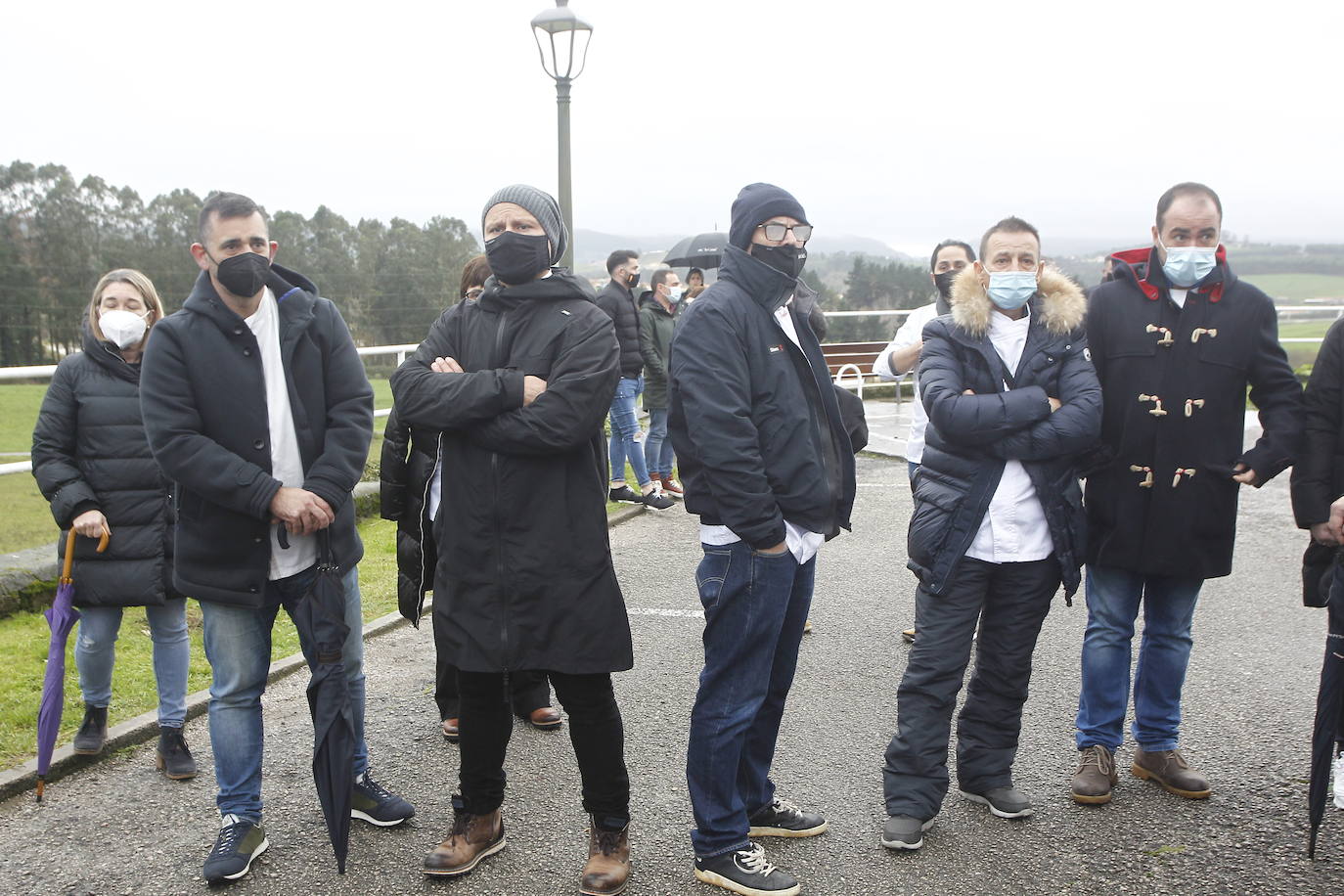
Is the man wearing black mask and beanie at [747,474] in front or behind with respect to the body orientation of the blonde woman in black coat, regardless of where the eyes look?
in front

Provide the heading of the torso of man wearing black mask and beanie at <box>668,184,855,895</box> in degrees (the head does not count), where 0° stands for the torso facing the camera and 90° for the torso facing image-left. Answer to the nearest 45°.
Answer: approximately 315°

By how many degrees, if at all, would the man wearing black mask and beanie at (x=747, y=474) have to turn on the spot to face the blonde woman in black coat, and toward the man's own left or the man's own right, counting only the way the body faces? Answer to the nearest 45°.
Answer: approximately 135° to the man's own right

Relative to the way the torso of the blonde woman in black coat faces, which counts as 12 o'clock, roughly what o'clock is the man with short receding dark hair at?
The man with short receding dark hair is roughly at 10 o'clock from the blonde woman in black coat.

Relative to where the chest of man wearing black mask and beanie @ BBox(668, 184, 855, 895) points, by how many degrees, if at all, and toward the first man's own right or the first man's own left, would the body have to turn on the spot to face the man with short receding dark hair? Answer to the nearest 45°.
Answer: approximately 90° to the first man's own left

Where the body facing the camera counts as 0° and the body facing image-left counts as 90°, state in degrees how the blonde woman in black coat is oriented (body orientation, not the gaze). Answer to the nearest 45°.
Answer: approximately 0°

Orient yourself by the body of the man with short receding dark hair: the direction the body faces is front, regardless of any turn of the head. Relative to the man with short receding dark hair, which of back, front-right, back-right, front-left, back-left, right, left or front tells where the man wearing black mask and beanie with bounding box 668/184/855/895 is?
front-right

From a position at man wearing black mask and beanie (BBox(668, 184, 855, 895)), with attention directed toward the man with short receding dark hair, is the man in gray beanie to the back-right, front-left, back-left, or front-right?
back-left

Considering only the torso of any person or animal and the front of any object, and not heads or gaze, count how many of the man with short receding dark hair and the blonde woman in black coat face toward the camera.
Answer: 2

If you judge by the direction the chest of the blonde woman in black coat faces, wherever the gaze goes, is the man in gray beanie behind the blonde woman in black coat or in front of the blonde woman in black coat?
in front
